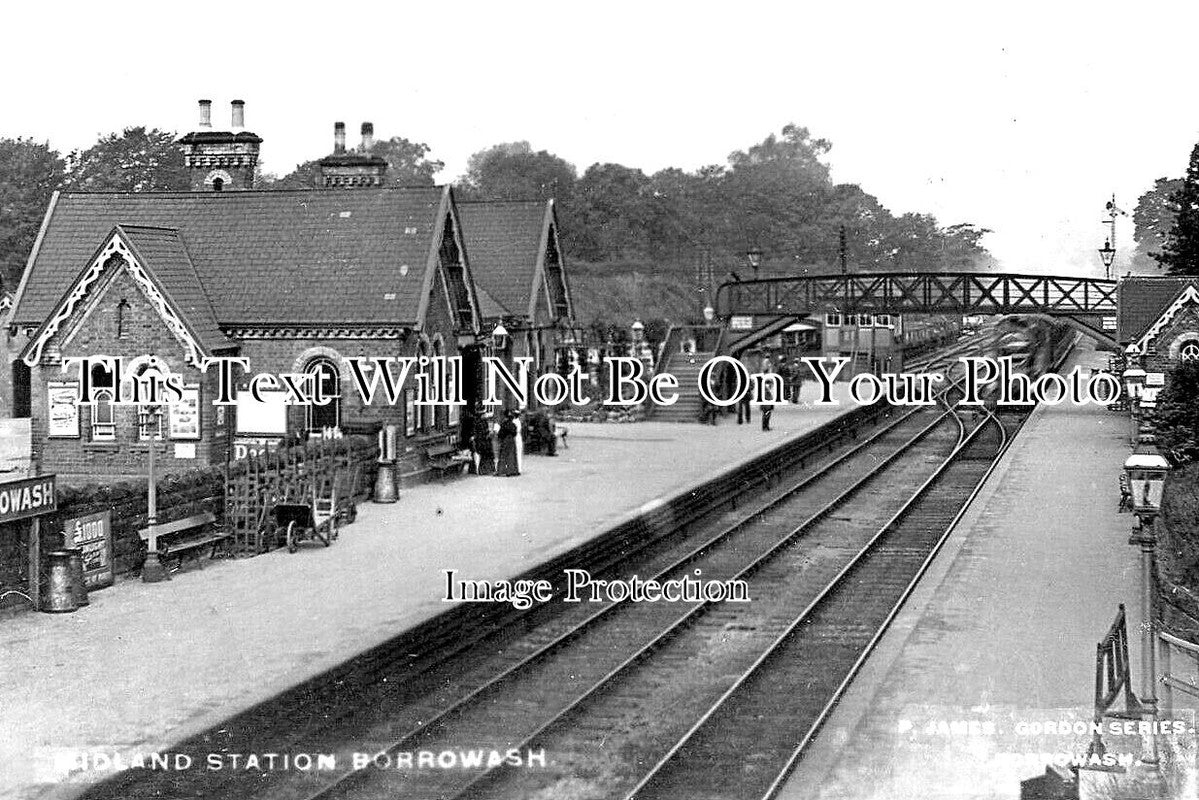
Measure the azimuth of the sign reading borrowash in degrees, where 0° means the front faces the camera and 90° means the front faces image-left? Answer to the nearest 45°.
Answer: approximately 315°

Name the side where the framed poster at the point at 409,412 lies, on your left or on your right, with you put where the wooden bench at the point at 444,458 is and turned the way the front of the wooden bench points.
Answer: on your right

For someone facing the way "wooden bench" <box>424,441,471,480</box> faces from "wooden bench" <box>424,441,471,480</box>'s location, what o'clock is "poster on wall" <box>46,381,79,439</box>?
The poster on wall is roughly at 4 o'clock from the wooden bench.

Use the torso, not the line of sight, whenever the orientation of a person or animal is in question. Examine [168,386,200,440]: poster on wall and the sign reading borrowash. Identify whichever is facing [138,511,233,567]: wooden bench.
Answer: the poster on wall

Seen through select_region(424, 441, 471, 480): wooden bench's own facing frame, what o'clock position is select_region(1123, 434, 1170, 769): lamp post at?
The lamp post is roughly at 1 o'clock from the wooden bench.

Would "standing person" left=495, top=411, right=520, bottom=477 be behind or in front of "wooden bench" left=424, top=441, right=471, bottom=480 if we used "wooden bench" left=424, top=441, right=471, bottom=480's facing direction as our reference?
in front

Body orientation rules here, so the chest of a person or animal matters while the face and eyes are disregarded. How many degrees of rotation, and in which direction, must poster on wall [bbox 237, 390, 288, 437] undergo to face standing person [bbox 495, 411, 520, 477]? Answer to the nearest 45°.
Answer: approximately 90° to its left
